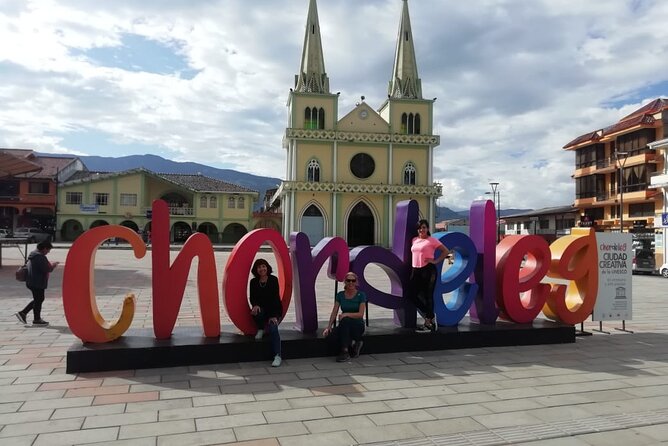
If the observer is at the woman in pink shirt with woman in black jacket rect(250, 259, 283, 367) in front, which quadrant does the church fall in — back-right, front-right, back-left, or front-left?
back-right

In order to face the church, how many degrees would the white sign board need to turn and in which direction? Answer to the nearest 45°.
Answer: approximately 135° to its right

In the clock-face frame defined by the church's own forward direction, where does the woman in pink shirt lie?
The woman in pink shirt is roughly at 12 o'clock from the church.

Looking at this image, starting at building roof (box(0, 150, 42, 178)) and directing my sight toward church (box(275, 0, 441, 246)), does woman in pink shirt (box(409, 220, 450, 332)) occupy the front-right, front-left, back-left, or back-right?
back-right

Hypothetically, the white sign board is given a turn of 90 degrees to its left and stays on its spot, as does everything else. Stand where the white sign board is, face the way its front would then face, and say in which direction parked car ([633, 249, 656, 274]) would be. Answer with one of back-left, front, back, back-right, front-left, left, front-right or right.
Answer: left

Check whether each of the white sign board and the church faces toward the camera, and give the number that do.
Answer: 2
